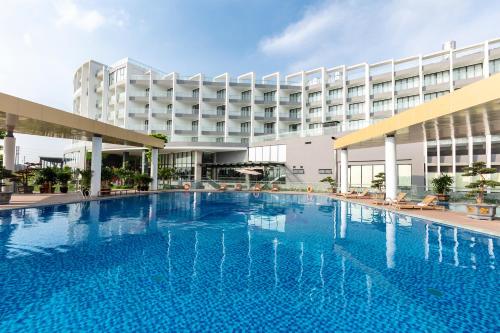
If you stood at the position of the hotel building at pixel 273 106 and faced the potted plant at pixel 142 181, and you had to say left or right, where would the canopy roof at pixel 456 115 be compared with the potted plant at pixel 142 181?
left

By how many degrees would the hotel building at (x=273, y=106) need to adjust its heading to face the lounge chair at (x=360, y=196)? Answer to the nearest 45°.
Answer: approximately 45° to its left

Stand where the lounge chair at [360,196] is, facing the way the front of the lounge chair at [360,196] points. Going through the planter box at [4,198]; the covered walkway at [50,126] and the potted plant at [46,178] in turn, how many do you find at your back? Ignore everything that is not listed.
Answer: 0

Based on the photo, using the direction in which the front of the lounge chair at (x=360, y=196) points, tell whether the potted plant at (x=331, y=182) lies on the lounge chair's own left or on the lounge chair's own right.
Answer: on the lounge chair's own right

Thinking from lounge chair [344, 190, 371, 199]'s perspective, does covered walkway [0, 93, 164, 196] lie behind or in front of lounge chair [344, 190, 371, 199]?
in front

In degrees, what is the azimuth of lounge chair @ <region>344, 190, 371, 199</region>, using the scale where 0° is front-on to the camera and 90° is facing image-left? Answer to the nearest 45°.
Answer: approximately 90°

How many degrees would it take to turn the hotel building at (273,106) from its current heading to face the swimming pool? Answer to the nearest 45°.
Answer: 0° — it already faces it

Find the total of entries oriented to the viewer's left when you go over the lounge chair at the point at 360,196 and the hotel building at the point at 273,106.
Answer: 1

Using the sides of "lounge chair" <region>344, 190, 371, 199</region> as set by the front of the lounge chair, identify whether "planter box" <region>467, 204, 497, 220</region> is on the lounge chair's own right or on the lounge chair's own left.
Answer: on the lounge chair's own left

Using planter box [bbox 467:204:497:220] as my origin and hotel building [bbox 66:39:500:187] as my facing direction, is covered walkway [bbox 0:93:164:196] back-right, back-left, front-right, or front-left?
front-left

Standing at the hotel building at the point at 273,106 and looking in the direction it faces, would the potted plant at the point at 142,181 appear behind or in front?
in front

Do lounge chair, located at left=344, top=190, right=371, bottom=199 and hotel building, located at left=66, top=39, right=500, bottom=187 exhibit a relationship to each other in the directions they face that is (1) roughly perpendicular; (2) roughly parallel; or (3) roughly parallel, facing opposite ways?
roughly perpendicular

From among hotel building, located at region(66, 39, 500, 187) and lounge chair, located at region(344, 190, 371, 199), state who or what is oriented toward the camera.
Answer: the hotel building
